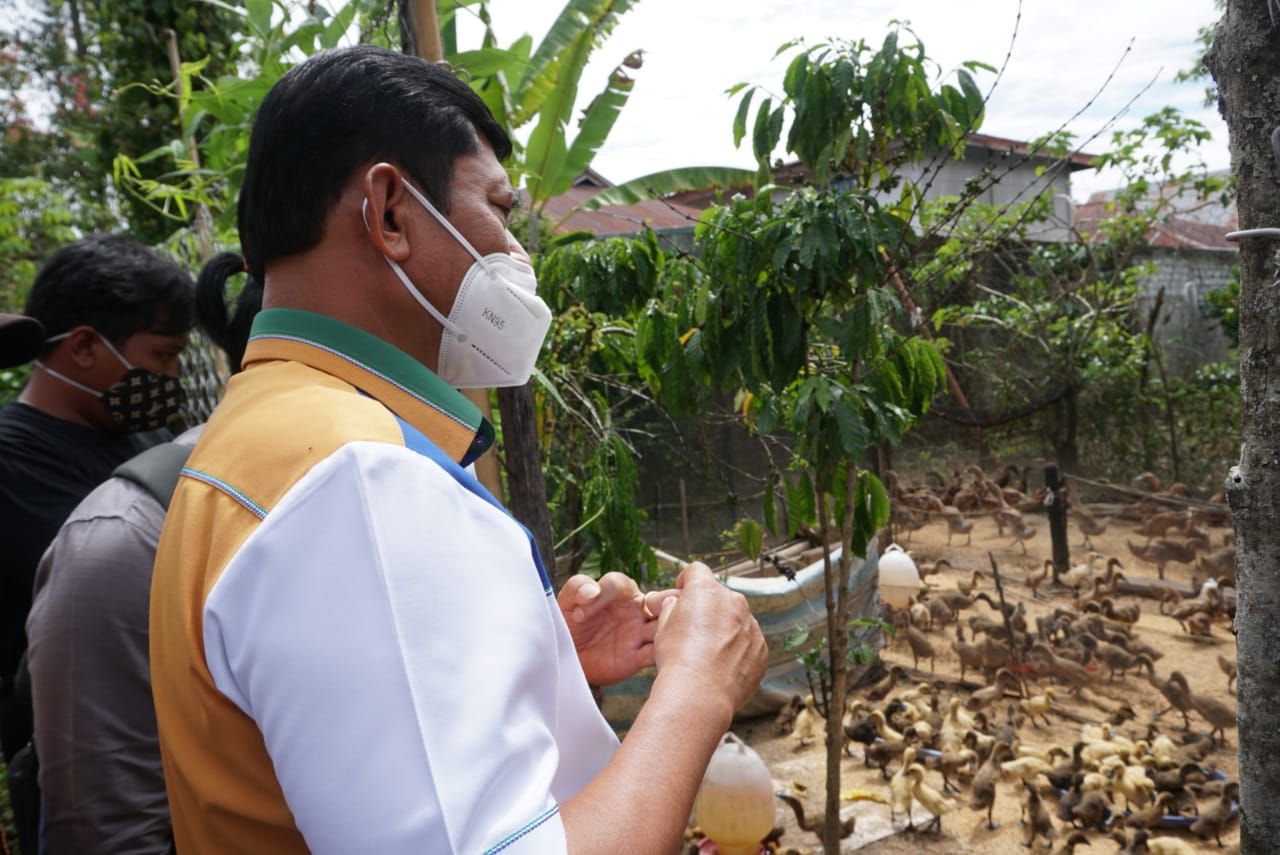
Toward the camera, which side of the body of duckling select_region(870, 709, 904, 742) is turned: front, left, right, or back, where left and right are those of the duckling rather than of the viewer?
left

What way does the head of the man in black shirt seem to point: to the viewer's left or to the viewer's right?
to the viewer's right

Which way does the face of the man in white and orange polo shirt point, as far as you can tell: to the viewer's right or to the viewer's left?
to the viewer's right

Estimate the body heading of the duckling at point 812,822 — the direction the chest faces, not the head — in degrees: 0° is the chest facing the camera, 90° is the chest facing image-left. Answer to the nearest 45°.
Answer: approximately 90°

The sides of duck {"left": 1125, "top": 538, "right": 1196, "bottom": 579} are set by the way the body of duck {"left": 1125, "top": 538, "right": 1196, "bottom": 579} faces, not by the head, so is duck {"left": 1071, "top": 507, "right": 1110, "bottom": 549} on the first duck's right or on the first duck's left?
on the first duck's right

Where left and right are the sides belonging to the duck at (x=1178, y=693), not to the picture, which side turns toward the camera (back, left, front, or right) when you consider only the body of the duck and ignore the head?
left
